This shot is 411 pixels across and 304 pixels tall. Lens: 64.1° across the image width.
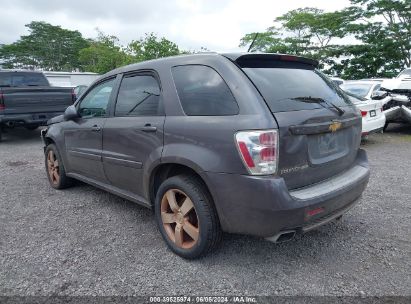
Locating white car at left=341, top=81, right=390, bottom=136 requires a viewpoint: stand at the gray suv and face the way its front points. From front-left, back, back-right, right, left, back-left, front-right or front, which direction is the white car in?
right

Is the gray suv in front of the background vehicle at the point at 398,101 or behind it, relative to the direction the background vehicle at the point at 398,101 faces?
in front

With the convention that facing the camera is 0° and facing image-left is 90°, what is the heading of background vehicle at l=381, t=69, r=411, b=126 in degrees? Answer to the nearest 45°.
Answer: approximately 45°

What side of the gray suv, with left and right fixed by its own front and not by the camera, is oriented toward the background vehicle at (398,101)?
right

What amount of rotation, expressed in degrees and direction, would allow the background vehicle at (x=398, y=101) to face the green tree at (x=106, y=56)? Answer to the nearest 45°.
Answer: approximately 90° to its right

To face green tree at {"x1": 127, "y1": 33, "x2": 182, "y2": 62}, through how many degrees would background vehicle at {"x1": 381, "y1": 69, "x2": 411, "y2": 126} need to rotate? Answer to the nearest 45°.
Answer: approximately 90° to its right

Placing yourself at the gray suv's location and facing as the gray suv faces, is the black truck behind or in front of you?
in front

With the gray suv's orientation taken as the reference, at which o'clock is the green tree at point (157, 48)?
The green tree is roughly at 1 o'clock from the gray suv.

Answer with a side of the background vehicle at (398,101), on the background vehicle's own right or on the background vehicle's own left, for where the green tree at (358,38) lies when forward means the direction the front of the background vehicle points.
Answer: on the background vehicle's own right

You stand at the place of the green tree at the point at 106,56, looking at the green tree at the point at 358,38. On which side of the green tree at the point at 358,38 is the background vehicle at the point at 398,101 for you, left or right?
right

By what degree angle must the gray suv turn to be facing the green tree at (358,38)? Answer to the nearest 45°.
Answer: approximately 90° to its right

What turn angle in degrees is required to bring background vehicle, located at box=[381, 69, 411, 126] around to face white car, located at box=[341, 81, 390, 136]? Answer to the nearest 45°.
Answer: approximately 45° to its left

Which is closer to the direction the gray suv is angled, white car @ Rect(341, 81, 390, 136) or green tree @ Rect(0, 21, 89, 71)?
the green tree

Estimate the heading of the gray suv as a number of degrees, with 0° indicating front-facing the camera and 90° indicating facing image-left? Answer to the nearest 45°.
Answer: approximately 135°

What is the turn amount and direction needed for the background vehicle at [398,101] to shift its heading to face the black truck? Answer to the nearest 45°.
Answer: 0° — it already faces it

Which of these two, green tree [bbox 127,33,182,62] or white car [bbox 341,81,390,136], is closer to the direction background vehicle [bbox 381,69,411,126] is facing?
the white car
